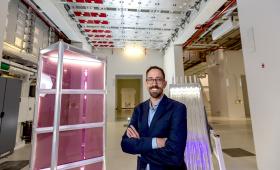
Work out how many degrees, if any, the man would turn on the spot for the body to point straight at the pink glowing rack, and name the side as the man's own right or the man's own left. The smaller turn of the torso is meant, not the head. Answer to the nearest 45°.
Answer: approximately 90° to the man's own right

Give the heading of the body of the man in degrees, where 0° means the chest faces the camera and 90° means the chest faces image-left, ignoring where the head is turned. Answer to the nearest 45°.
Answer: approximately 45°

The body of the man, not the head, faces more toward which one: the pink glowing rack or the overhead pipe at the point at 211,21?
the pink glowing rack

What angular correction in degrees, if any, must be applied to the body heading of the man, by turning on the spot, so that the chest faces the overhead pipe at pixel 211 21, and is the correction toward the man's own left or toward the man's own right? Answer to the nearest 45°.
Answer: approximately 180°

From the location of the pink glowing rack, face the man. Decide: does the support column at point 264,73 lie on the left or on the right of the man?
left
